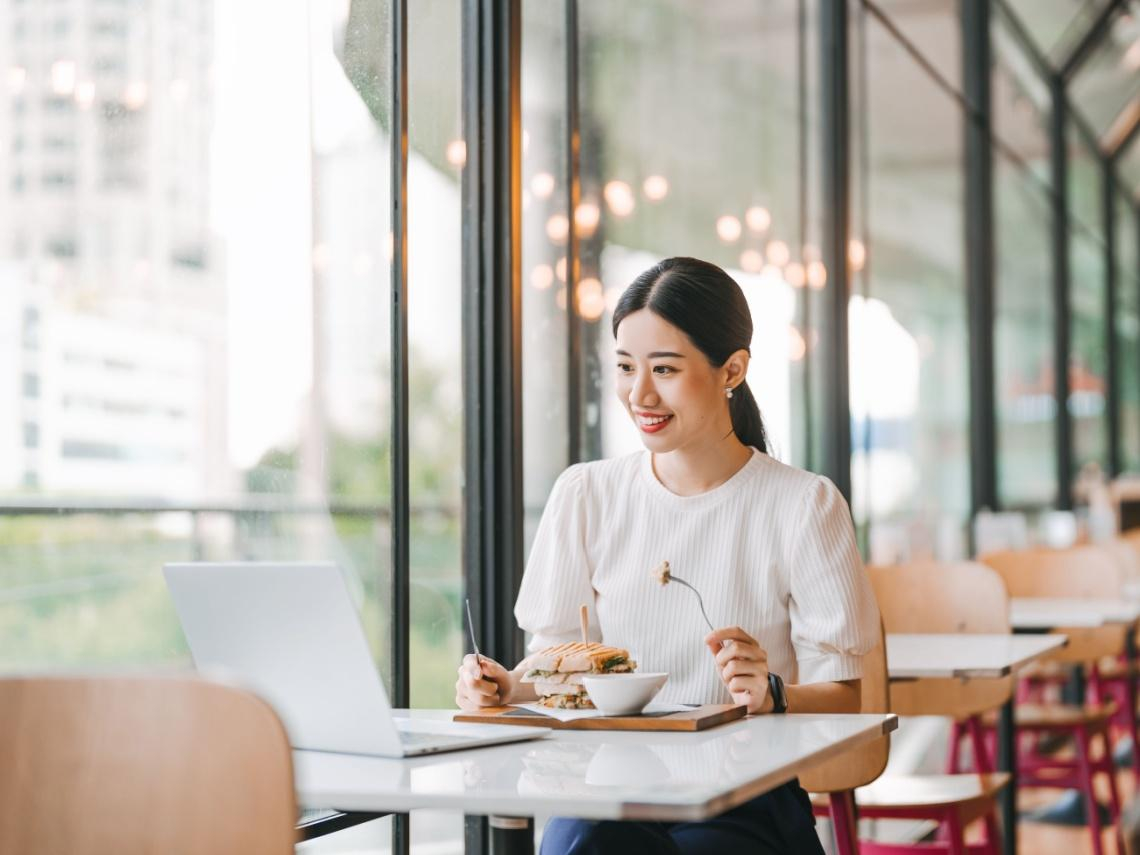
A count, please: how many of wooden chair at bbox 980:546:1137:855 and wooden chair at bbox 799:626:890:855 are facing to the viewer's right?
0

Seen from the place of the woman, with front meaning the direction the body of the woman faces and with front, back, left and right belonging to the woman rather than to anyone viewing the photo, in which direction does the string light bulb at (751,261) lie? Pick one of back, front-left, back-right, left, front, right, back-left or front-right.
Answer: back-right

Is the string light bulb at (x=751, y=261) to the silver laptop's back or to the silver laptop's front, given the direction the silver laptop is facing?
to the front

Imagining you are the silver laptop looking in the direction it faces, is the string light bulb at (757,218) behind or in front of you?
in front

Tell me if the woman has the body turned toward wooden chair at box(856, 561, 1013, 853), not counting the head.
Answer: no

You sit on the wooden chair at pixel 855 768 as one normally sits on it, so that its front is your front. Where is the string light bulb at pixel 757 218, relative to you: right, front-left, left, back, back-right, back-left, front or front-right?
back-right

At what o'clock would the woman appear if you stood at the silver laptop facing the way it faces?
The woman is roughly at 12 o'clock from the silver laptop.

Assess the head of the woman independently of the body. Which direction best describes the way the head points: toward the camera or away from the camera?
toward the camera

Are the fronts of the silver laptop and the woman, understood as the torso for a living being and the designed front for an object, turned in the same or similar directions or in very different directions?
very different directions

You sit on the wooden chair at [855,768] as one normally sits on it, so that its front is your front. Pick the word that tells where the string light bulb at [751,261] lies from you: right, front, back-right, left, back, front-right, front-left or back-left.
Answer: back-right

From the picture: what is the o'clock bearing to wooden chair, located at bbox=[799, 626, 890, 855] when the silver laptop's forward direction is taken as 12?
The wooden chair is roughly at 12 o'clock from the silver laptop.

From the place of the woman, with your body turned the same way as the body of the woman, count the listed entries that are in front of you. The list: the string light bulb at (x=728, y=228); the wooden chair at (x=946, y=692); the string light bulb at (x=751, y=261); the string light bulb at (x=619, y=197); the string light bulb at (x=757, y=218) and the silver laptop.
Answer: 1

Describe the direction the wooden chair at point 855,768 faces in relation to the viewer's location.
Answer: facing the viewer and to the left of the viewer

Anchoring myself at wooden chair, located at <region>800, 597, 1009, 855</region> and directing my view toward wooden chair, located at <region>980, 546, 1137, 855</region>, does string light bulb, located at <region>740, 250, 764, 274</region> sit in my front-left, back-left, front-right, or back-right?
front-left

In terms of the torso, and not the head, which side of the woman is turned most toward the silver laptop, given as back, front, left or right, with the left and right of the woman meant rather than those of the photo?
front

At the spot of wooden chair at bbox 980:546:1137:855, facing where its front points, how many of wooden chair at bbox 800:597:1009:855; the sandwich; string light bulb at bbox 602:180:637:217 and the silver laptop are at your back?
0
